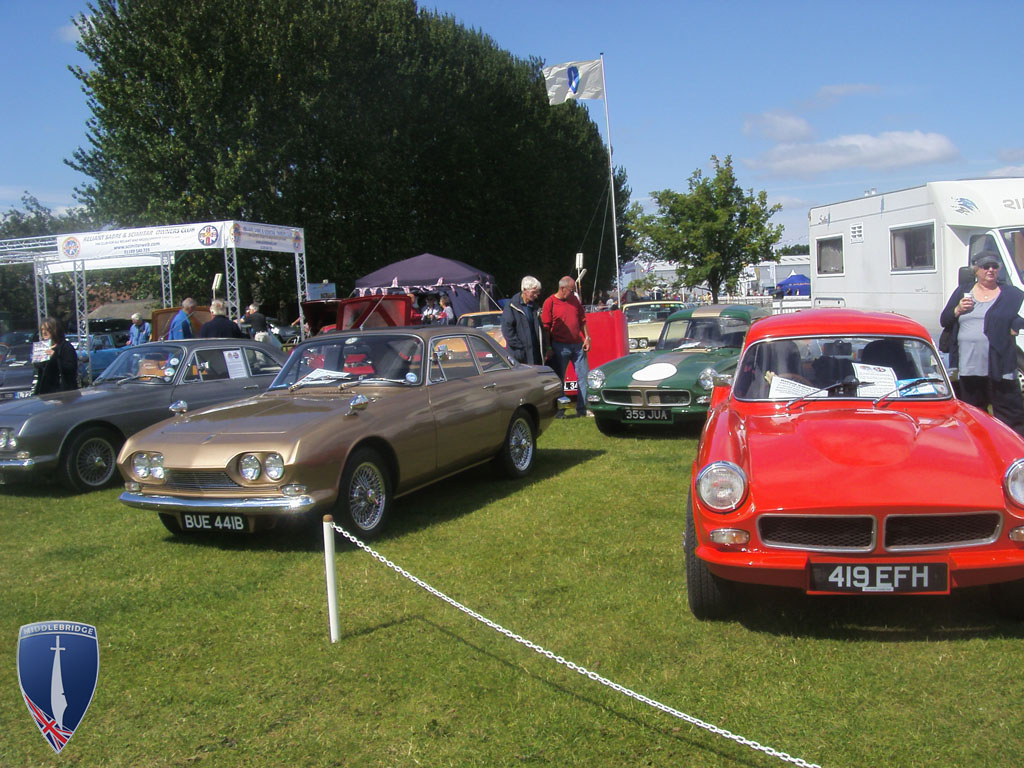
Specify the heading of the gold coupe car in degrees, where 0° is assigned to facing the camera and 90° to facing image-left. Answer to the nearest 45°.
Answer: approximately 45°

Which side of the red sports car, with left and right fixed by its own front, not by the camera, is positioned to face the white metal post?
right

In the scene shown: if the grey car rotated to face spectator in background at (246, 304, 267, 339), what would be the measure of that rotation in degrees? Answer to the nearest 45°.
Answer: approximately 135° to its right

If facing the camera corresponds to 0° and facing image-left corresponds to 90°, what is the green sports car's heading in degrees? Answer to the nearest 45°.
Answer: approximately 45°

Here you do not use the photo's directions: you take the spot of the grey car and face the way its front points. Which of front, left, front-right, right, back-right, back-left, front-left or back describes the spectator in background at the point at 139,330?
back-right

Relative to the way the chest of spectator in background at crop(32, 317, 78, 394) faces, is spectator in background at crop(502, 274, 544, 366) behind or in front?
behind

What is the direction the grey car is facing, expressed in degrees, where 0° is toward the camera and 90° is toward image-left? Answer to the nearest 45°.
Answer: approximately 45°
